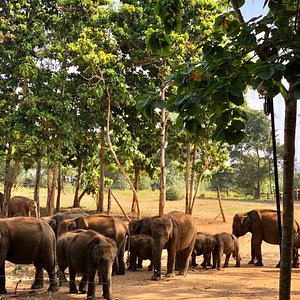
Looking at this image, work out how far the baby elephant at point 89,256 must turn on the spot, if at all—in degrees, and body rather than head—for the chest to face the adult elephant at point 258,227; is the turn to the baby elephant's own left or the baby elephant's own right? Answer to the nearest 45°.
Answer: approximately 90° to the baby elephant's own left

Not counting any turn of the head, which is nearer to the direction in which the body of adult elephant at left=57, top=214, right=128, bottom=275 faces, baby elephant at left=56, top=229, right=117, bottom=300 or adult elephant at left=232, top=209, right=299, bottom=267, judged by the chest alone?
the baby elephant

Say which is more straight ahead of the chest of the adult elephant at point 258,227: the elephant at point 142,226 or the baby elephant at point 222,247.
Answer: the elephant

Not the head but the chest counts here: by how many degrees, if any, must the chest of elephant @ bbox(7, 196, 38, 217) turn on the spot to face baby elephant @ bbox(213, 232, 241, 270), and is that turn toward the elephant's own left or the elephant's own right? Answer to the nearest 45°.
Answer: approximately 45° to the elephant's own right

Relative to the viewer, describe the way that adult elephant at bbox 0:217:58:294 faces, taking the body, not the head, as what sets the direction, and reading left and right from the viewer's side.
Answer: facing to the left of the viewer

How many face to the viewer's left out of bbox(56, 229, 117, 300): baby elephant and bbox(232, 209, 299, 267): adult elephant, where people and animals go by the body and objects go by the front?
1

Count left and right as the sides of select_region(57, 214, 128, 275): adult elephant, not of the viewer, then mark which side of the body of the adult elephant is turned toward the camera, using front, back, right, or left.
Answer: left
